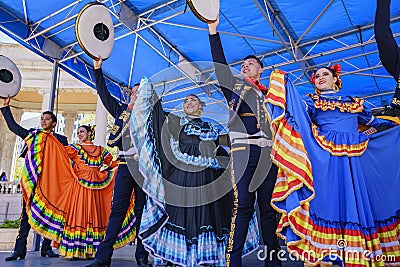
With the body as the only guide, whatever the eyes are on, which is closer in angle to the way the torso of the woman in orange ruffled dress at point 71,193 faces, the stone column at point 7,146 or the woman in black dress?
the woman in black dress

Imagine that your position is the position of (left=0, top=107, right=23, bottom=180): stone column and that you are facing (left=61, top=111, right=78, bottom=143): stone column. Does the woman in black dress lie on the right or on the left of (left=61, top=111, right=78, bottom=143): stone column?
right

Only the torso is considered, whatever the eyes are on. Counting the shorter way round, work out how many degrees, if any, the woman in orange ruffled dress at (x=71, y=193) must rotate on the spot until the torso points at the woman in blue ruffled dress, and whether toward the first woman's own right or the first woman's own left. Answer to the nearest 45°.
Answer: approximately 45° to the first woman's own left

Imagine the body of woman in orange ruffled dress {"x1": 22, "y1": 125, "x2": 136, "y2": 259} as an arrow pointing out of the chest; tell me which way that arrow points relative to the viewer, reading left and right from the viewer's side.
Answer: facing the viewer

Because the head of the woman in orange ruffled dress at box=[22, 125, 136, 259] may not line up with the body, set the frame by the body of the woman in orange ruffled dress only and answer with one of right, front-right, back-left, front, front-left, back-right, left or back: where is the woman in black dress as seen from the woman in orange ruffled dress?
front-left

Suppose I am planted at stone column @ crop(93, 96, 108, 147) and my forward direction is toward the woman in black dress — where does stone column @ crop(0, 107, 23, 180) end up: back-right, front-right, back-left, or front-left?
back-right

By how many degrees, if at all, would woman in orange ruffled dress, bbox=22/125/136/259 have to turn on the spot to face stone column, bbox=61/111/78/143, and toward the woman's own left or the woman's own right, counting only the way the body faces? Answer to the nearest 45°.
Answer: approximately 180°

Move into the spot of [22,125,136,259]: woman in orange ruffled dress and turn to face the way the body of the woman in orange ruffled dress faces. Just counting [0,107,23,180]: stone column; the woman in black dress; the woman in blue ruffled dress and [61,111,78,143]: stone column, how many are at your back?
2

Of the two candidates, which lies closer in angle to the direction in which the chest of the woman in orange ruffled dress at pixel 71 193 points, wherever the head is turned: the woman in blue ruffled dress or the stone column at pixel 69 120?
the woman in blue ruffled dress

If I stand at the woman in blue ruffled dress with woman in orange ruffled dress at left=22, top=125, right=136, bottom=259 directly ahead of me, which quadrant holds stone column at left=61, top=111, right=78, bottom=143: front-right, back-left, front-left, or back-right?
front-right
